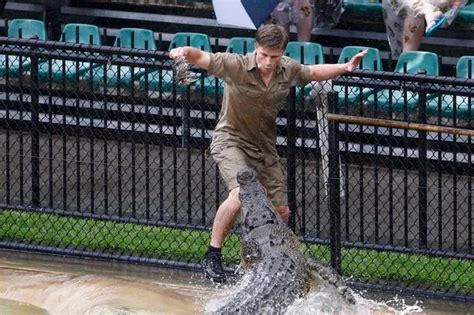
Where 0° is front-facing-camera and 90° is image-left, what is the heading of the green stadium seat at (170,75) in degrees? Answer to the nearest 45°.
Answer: approximately 45°

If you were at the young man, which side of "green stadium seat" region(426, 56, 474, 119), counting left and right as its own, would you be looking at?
front

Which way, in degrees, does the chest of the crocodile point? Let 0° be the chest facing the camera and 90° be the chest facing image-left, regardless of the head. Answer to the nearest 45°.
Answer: approximately 180°

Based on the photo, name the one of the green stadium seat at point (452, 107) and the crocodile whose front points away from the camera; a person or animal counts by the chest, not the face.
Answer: the crocodile

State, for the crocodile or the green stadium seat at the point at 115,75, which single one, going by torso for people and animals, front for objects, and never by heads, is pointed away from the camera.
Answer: the crocodile

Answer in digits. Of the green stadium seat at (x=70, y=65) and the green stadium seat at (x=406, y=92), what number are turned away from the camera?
0

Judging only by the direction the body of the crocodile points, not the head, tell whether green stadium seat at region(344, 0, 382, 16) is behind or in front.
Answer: in front

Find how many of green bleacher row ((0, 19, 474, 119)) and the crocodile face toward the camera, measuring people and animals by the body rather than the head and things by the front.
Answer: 1

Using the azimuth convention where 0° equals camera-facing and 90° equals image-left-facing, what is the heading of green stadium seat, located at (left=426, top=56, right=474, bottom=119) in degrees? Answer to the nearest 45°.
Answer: approximately 45°

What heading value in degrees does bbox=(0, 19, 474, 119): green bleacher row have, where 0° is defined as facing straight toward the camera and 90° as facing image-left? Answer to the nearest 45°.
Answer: approximately 0°
